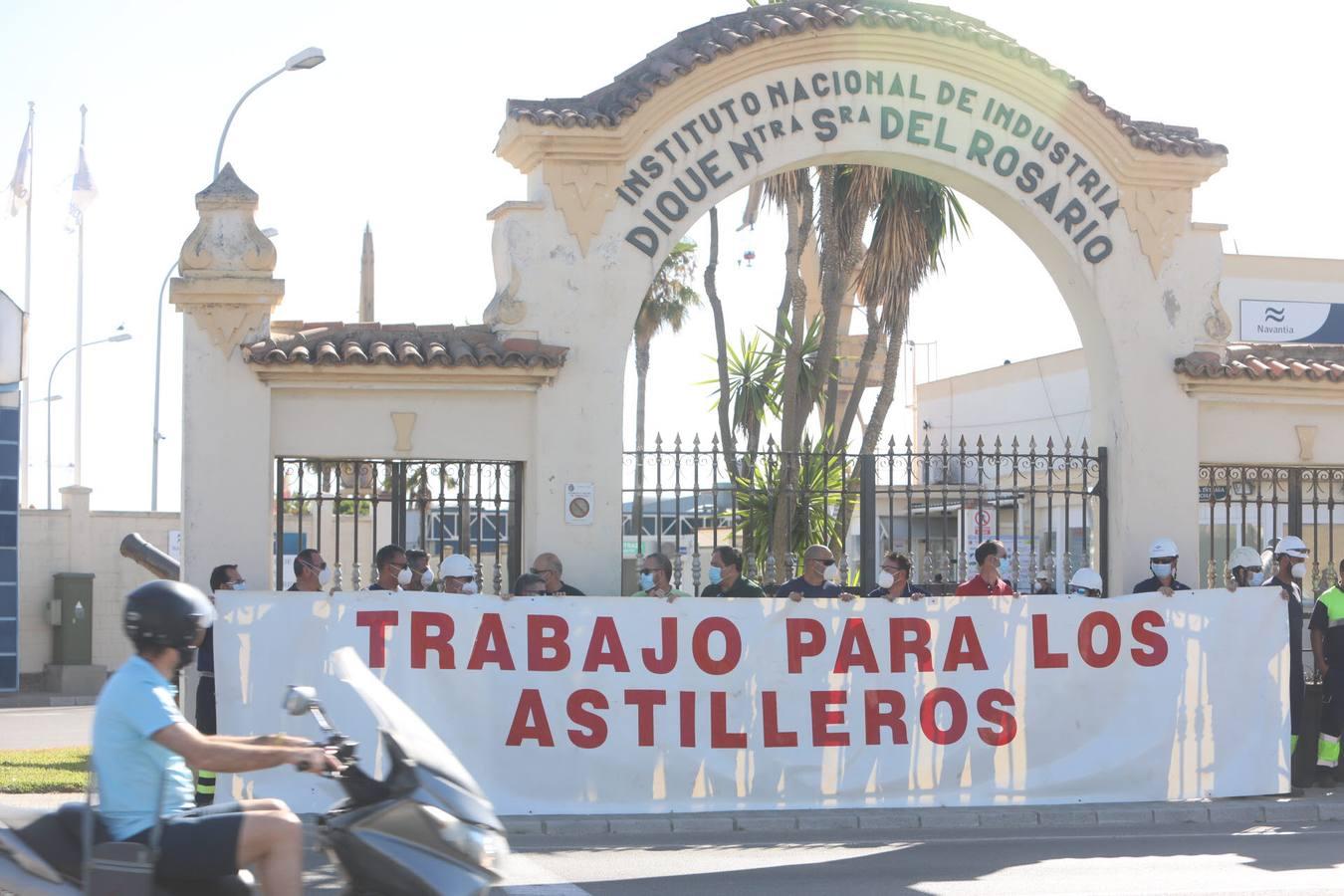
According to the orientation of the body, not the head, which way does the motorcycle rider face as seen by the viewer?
to the viewer's right

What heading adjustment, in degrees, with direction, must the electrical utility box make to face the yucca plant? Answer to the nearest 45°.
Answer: approximately 45° to its left

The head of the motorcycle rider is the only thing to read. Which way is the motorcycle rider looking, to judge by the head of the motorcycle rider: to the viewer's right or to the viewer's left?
to the viewer's right

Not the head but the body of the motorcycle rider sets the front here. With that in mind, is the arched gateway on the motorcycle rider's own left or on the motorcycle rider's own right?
on the motorcycle rider's own left

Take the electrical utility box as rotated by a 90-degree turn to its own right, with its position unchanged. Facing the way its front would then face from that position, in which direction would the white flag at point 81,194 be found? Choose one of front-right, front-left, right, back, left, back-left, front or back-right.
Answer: right

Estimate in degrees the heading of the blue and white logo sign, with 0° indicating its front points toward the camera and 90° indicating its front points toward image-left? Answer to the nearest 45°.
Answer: approximately 0°

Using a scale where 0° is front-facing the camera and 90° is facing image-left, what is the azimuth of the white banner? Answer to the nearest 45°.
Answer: approximately 0°

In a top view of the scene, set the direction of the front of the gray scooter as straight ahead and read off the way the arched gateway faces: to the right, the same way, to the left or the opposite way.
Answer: to the right

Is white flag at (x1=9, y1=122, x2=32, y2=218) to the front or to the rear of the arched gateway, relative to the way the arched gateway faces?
to the rear

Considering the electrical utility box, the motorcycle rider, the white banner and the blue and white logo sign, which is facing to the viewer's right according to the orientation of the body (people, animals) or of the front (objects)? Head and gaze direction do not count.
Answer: the motorcycle rider

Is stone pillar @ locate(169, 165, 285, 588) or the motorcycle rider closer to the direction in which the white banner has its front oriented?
the motorcycle rider

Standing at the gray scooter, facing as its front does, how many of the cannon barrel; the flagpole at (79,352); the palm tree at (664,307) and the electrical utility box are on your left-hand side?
4

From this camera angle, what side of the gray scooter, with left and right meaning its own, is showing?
right

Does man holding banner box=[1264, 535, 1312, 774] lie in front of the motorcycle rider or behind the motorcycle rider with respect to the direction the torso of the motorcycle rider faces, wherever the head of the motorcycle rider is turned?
in front
